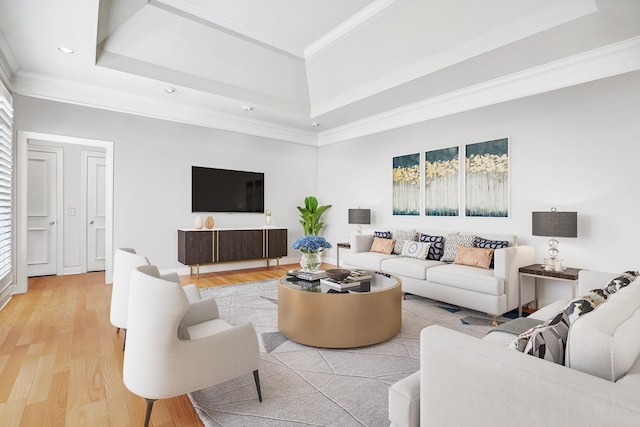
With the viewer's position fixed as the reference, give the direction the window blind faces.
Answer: facing to the right of the viewer

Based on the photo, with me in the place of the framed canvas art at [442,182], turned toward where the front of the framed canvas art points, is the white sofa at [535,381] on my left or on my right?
on my left

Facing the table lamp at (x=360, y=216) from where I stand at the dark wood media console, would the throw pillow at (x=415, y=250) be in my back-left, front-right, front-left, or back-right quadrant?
front-right

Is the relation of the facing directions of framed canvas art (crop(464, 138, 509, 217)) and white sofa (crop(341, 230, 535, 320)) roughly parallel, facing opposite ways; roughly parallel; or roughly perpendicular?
roughly parallel

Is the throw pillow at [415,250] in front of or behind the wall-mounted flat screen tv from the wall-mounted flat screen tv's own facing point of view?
in front

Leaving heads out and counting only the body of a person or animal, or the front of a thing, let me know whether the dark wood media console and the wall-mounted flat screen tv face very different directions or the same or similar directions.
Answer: same or similar directions

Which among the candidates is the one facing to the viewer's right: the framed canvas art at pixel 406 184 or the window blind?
the window blind

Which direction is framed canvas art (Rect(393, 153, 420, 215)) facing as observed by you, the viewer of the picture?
facing the viewer and to the left of the viewer

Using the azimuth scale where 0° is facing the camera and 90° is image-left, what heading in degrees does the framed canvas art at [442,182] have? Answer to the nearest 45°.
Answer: approximately 45°

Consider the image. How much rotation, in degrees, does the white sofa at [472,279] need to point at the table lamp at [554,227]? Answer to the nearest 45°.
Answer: approximately 135° to its left

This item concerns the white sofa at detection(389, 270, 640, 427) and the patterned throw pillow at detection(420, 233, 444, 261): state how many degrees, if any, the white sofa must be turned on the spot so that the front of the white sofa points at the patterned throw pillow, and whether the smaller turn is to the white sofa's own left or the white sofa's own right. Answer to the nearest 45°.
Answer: approximately 45° to the white sofa's own right

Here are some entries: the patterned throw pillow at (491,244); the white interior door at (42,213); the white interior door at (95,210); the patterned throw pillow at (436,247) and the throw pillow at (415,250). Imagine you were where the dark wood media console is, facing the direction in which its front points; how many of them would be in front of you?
3

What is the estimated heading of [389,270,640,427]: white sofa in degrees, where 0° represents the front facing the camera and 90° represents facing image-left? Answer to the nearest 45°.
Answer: approximately 135°

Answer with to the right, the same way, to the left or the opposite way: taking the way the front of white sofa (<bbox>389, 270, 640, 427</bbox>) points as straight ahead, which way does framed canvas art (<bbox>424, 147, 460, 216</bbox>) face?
to the left
